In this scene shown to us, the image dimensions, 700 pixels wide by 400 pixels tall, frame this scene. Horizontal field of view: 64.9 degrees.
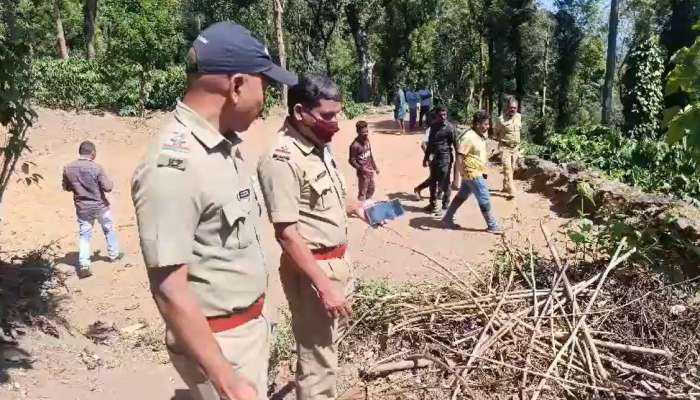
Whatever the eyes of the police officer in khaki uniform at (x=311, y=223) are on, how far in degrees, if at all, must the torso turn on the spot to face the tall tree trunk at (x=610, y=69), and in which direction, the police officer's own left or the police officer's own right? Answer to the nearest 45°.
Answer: approximately 90° to the police officer's own left

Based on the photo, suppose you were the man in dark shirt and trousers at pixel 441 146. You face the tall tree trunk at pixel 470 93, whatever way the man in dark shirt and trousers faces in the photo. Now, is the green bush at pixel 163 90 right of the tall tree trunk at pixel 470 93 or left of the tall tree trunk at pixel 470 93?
left

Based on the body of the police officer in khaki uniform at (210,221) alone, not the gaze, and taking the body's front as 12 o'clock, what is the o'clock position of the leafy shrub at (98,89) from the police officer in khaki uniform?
The leafy shrub is roughly at 7 o'clock from the police officer in khaki uniform.

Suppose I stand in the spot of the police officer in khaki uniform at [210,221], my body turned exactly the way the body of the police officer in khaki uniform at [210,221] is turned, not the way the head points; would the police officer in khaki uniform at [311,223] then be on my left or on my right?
on my left

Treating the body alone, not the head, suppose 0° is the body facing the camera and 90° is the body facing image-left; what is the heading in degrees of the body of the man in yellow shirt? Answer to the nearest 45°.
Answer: approximately 270°

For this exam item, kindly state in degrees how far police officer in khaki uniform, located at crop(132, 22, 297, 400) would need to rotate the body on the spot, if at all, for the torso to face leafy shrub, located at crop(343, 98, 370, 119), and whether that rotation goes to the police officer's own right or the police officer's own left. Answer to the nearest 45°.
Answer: approximately 135° to the police officer's own left

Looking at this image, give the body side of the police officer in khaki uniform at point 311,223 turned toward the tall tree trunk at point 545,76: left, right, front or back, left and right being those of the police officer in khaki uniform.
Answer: left

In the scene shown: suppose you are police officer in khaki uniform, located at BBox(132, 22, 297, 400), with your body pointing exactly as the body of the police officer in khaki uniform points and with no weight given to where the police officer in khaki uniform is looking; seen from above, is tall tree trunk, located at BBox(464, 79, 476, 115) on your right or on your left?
on your left
